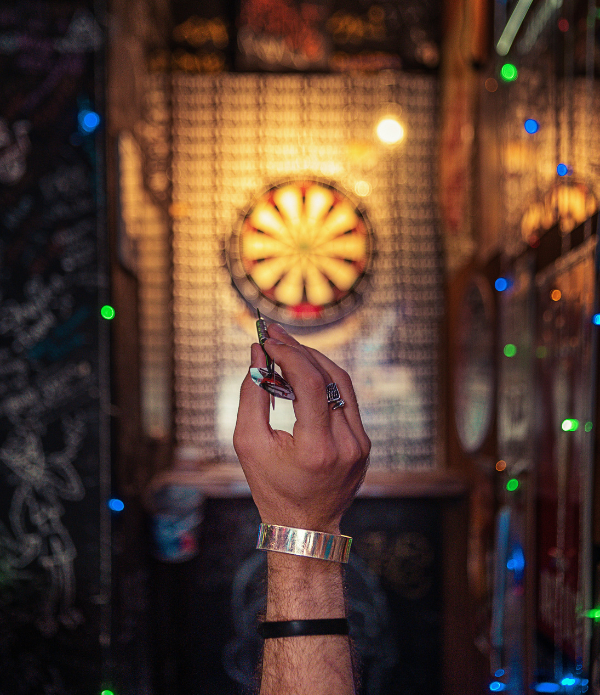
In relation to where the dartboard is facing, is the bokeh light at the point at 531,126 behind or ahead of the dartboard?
ahead

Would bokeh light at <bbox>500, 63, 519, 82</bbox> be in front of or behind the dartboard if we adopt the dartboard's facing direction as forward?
in front

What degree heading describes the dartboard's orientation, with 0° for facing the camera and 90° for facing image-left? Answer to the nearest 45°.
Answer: approximately 0°
